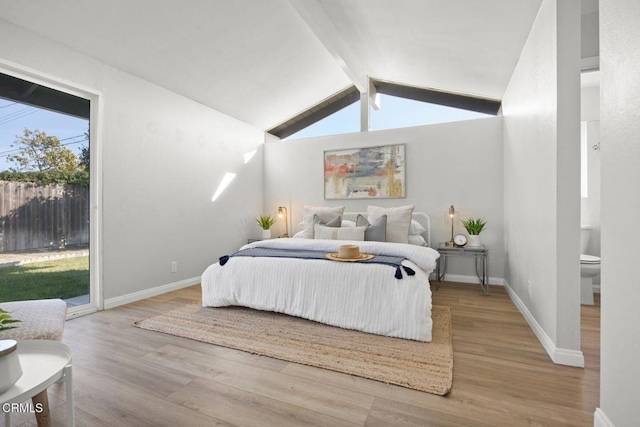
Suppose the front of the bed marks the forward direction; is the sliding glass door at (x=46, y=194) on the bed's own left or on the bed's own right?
on the bed's own right

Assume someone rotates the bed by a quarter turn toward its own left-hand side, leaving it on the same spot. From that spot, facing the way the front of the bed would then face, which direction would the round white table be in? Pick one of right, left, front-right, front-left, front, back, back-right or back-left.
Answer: right

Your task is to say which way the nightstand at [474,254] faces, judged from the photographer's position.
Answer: facing the viewer

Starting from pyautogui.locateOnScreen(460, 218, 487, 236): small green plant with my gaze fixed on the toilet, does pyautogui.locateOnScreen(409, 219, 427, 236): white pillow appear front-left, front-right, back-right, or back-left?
back-right

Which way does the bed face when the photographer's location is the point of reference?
facing the viewer and to the left of the viewer

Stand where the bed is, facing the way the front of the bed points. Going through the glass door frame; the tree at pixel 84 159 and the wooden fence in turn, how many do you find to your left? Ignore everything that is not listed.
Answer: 0

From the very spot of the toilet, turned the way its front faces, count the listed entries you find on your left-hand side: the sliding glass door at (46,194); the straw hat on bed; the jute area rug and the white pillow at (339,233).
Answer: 0

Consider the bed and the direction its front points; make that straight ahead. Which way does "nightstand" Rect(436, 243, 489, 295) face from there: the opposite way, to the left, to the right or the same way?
the same way

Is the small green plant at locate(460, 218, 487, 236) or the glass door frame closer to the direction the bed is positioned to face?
the glass door frame

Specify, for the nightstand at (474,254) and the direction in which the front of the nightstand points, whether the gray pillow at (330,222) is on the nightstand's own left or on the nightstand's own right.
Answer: on the nightstand's own right

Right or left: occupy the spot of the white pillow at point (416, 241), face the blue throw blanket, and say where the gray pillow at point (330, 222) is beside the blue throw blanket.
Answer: right
